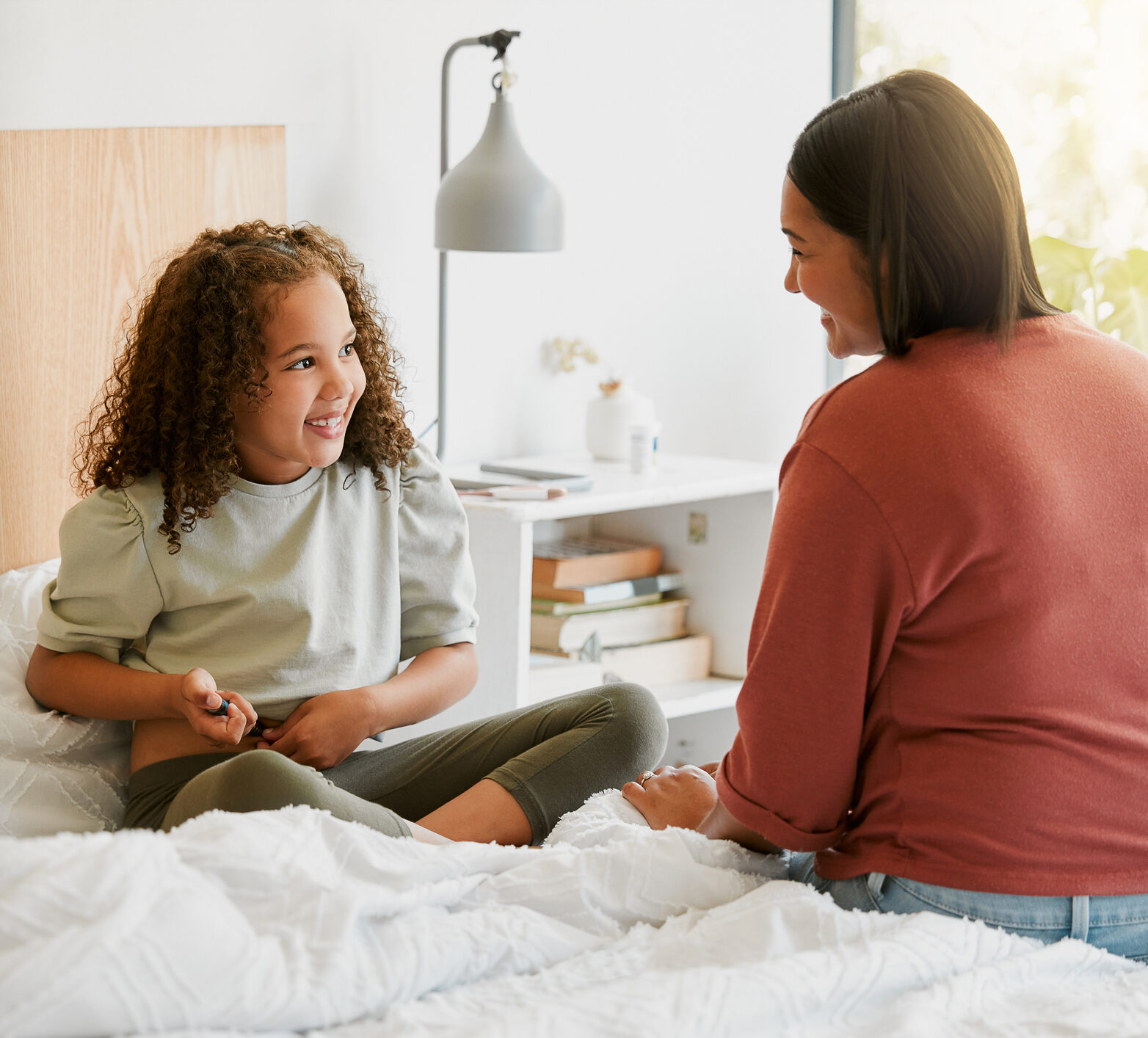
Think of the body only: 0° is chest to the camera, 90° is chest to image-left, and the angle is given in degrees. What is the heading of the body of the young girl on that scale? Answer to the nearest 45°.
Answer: approximately 315°

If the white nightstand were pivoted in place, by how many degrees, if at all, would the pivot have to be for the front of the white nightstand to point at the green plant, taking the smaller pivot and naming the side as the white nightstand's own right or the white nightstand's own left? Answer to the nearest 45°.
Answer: approximately 45° to the white nightstand's own left

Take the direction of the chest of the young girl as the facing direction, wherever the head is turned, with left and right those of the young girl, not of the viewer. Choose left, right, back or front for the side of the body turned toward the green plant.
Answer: left

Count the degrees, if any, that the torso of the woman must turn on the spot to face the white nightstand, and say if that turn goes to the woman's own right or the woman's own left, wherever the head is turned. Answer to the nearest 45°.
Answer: approximately 45° to the woman's own right

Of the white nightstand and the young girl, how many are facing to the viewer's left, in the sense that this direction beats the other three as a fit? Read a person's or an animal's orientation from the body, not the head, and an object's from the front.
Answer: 0

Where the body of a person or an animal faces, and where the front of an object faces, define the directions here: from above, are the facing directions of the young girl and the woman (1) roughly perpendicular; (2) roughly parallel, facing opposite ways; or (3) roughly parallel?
roughly parallel, facing opposite ways

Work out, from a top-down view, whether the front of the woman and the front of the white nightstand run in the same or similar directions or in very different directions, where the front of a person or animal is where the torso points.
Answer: very different directions

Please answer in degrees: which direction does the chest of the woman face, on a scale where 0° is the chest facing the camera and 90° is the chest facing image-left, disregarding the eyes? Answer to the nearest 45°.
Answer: approximately 135°

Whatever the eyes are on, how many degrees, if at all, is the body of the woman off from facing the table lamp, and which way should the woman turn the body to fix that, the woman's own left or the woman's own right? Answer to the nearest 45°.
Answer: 0° — they already face it
